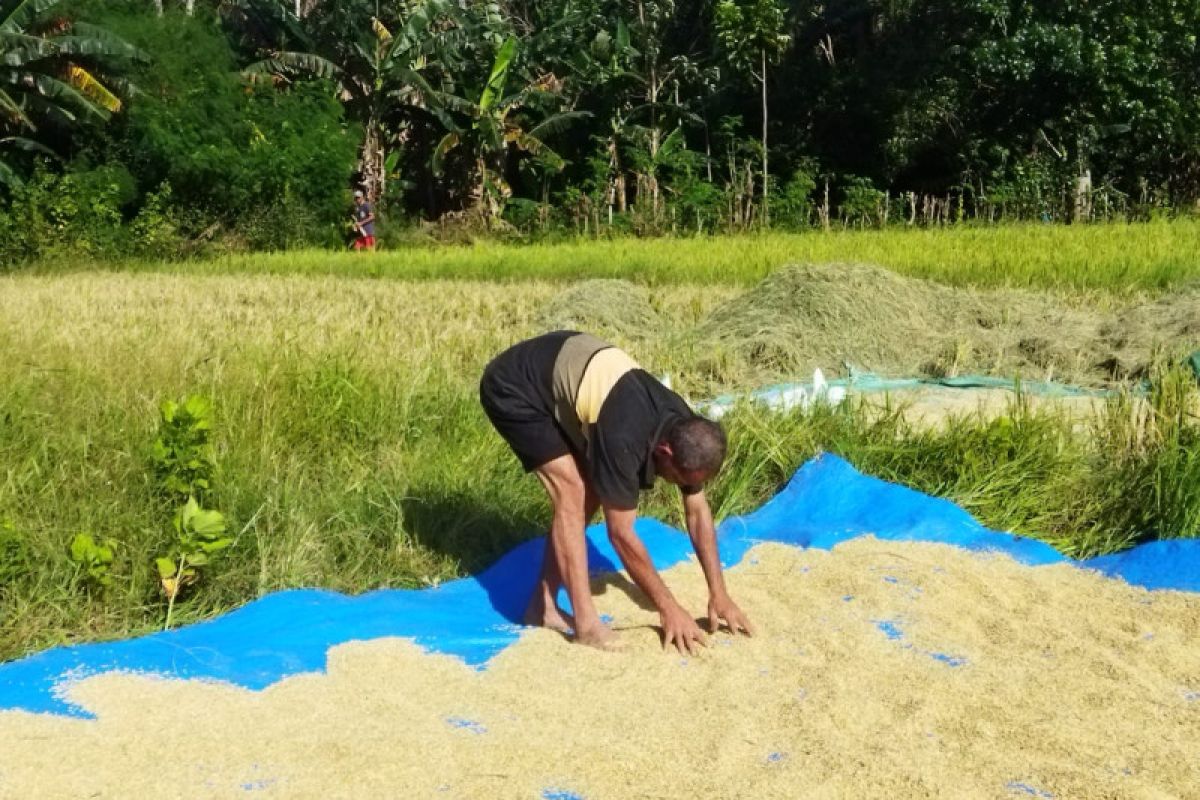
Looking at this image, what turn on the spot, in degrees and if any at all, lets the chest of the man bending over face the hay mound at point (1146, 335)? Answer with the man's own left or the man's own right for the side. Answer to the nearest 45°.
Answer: approximately 90° to the man's own left

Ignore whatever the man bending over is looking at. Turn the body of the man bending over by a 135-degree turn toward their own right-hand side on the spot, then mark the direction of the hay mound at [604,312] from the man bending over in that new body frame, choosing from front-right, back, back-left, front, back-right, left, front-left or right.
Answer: right

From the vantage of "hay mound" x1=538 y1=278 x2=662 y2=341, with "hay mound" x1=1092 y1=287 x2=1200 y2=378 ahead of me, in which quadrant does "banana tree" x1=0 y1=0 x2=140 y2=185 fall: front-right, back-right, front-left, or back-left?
back-left

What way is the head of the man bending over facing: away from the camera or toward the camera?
toward the camera

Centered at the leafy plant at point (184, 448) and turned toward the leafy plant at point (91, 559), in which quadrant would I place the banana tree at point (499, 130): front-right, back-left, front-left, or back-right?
back-right

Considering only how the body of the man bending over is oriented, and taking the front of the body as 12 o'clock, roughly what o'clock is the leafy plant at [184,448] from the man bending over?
The leafy plant is roughly at 5 o'clock from the man bending over.

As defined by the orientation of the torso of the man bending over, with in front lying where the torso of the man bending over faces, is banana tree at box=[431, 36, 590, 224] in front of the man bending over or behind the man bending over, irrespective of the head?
behind

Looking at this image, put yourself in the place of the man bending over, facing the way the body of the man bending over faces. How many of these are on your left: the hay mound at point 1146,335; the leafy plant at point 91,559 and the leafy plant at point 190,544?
1

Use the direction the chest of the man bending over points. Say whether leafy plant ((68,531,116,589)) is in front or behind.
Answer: behind

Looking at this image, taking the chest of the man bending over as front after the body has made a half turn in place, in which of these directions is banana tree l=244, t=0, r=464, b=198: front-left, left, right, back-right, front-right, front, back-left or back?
front-right

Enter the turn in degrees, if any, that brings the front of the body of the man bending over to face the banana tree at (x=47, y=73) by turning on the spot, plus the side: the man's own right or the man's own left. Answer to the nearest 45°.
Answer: approximately 180°

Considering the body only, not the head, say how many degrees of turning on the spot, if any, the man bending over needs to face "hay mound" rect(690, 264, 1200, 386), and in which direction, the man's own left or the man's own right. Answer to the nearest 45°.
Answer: approximately 90° to the man's own left
